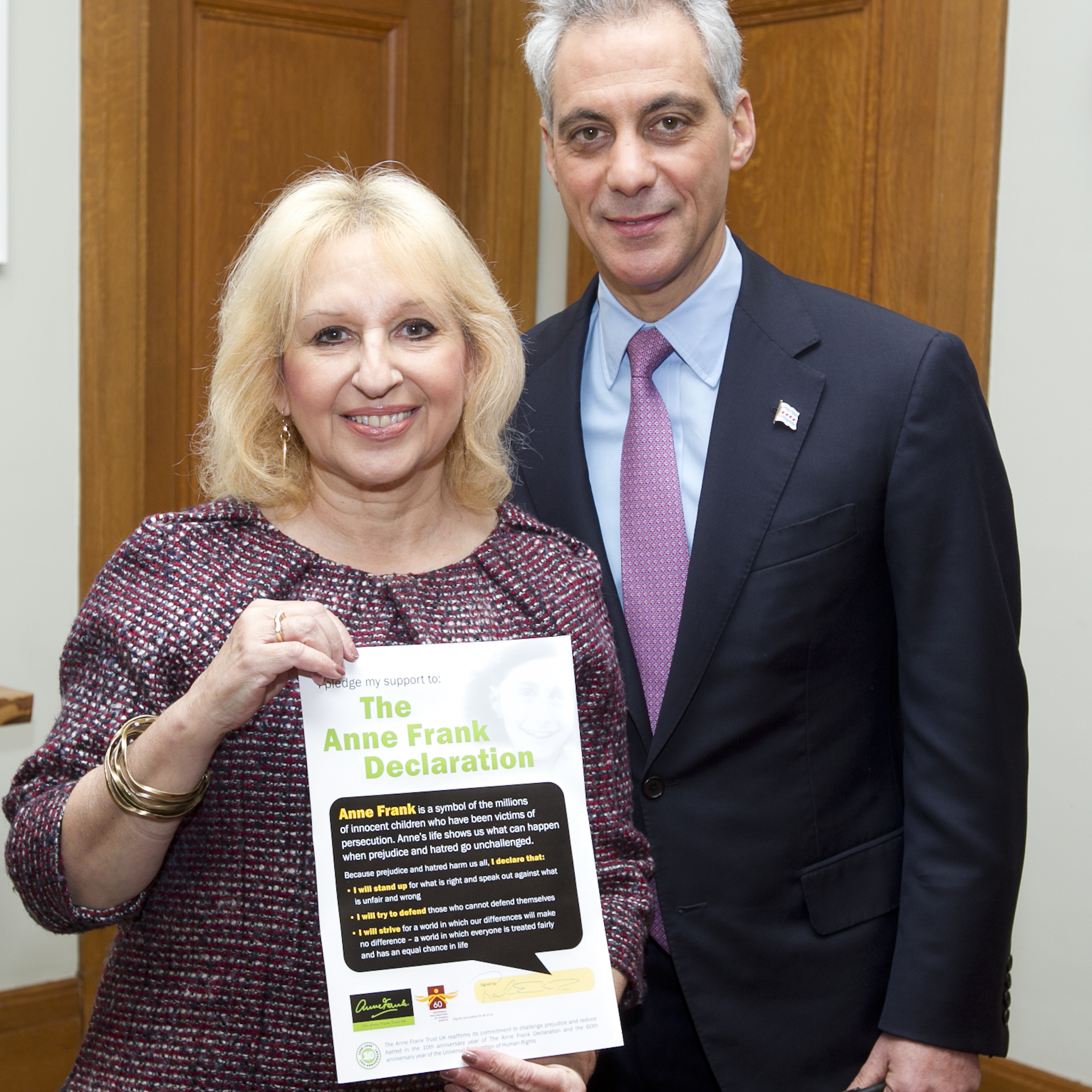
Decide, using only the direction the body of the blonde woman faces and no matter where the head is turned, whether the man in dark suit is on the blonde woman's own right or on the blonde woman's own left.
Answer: on the blonde woman's own left

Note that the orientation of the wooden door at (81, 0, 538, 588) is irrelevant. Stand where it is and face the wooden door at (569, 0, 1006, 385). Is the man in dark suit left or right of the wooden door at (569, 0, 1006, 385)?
right

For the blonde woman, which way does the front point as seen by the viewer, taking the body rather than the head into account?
toward the camera

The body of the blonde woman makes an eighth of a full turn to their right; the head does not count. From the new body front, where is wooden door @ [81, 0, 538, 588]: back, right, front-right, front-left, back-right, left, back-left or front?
back-right

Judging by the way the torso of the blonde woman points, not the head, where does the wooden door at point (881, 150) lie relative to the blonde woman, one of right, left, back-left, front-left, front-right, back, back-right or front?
back-left
